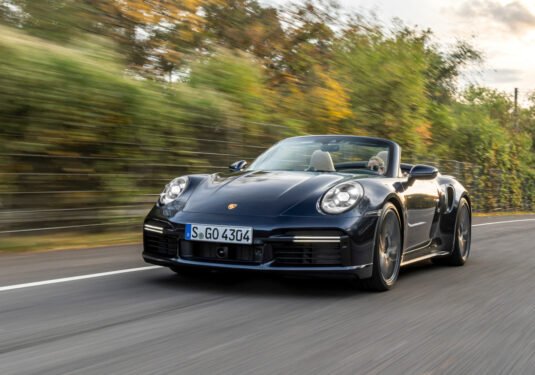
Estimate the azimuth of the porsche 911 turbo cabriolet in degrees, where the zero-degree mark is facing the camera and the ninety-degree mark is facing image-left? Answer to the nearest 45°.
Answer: approximately 45°
